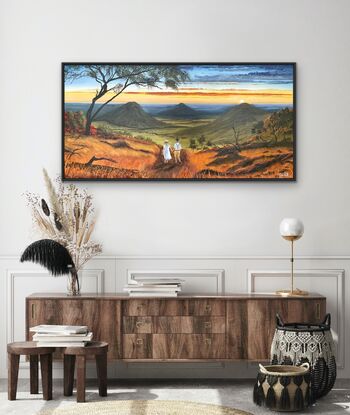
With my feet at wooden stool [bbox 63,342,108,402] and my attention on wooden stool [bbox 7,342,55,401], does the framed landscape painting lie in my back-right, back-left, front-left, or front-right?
back-right

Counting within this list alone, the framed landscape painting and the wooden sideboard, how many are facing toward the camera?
2

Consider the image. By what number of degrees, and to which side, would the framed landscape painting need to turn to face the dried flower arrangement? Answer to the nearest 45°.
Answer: approximately 90° to its right

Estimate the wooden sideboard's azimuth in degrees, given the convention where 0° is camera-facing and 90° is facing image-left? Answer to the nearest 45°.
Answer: approximately 0°

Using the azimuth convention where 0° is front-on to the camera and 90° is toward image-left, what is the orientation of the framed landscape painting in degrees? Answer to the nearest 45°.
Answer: approximately 0°

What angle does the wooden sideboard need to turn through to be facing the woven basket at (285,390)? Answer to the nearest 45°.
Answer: approximately 45° to its left
